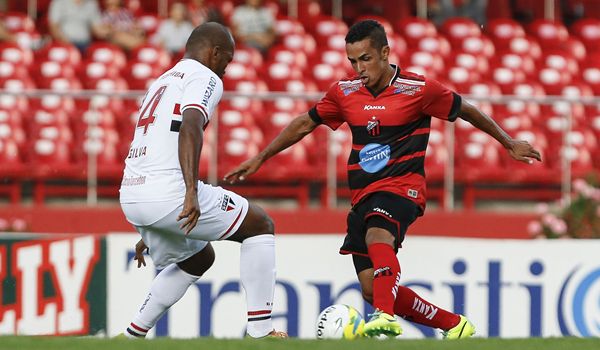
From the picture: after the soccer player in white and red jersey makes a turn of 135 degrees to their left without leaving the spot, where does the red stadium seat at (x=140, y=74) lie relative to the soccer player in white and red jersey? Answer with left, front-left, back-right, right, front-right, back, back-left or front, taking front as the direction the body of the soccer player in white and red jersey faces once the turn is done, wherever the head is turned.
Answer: right

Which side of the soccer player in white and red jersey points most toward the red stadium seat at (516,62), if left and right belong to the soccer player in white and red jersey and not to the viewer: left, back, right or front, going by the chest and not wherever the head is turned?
front

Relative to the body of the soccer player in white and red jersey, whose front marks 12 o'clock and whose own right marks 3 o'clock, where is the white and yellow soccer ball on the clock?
The white and yellow soccer ball is roughly at 2 o'clock from the soccer player in white and red jersey.

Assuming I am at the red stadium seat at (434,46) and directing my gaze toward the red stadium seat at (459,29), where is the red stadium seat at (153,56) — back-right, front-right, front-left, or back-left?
back-left

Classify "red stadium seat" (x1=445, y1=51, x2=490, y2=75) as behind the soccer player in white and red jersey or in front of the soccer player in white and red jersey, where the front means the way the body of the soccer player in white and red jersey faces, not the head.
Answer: in front

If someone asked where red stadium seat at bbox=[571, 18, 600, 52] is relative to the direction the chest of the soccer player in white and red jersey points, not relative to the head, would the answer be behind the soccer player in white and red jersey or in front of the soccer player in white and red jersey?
in front

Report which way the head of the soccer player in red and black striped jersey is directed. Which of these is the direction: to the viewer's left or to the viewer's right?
to the viewer's left

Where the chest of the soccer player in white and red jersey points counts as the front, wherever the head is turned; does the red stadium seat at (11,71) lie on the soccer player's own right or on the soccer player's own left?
on the soccer player's own left

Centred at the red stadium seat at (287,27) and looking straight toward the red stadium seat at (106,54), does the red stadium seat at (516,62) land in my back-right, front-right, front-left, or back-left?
back-left

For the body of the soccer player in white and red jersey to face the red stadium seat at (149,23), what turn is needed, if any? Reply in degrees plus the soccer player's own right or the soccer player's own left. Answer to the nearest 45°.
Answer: approximately 45° to the soccer player's own left

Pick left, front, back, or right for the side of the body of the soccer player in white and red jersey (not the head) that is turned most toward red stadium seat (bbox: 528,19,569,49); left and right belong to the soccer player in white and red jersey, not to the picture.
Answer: front

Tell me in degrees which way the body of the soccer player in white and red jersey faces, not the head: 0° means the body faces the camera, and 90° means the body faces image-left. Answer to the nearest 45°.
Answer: approximately 225°
